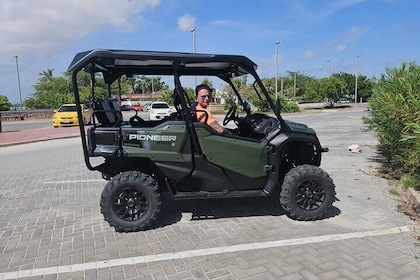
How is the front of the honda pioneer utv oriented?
to the viewer's right

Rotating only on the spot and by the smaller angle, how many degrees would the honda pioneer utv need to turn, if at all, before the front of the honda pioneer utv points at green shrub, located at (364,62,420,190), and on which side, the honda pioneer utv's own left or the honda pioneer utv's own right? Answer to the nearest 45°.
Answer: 0° — it already faces it
